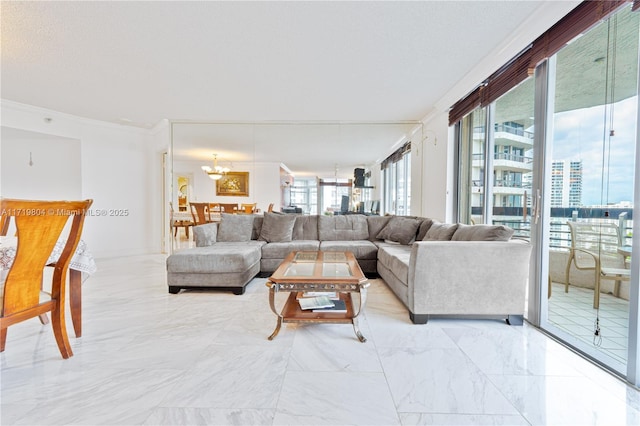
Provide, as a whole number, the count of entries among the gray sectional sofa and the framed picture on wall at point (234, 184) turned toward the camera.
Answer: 2

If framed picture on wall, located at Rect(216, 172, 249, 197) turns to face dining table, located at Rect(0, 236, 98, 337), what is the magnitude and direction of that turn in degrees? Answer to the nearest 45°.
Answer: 0° — it already faces it

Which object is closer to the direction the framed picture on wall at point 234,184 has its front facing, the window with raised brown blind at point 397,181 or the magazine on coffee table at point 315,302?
the magazine on coffee table

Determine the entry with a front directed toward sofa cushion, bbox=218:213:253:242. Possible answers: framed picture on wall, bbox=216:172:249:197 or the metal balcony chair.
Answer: the framed picture on wall

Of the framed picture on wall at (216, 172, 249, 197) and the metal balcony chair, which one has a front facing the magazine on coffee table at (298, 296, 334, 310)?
the framed picture on wall

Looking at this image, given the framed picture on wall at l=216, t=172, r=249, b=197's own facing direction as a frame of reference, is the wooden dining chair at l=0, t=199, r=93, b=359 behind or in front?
in front

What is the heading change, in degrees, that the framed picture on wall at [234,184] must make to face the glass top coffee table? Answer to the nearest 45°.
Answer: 0° — it already faces it

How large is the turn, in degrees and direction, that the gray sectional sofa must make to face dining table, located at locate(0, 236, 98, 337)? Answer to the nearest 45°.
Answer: approximately 45° to its right

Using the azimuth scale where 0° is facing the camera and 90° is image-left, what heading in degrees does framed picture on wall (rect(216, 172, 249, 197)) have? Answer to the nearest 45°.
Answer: approximately 0°
